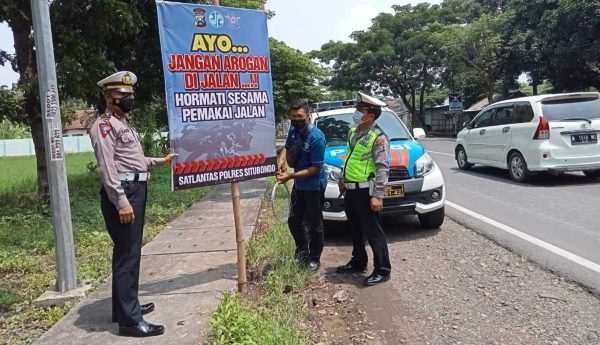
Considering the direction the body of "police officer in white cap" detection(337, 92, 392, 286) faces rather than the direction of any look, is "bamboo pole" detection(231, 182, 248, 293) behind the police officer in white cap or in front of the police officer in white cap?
in front

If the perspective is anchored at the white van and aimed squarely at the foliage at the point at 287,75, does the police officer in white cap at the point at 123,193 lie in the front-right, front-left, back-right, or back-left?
back-left

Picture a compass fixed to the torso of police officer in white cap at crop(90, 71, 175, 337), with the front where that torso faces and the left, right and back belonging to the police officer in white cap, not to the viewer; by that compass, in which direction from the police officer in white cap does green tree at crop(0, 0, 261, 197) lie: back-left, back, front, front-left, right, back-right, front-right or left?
left

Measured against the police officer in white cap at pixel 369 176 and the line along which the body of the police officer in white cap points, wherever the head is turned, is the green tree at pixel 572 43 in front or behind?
behind

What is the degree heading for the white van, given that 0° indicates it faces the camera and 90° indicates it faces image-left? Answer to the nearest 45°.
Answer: approximately 135°

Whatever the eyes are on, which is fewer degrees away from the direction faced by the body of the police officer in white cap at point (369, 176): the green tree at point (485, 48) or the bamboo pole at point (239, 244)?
the bamboo pole

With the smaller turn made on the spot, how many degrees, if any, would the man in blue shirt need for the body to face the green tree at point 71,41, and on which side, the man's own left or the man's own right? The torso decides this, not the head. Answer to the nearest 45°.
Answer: approximately 90° to the man's own right

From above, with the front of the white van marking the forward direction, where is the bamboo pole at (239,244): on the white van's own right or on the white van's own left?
on the white van's own left

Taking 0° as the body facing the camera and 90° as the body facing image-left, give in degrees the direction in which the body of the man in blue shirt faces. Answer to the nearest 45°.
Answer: approximately 45°

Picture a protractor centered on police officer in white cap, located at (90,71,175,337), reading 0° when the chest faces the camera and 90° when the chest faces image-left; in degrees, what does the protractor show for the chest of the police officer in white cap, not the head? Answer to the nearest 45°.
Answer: approximately 270°

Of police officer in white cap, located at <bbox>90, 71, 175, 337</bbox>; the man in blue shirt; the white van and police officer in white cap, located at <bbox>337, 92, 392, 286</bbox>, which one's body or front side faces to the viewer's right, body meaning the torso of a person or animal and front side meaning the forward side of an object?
police officer in white cap, located at <bbox>90, 71, 175, 337</bbox>

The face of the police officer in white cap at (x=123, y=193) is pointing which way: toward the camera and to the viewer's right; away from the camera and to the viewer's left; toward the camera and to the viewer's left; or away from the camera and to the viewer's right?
toward the camera and to the viewer's right

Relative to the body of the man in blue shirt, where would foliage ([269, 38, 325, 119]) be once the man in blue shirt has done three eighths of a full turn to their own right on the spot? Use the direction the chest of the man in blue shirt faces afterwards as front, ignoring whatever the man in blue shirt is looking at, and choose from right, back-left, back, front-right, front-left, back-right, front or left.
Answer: front

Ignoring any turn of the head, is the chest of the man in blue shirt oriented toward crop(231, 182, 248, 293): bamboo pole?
yes

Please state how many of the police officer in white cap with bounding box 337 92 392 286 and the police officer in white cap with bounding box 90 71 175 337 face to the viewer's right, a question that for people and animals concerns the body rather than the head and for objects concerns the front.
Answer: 1
